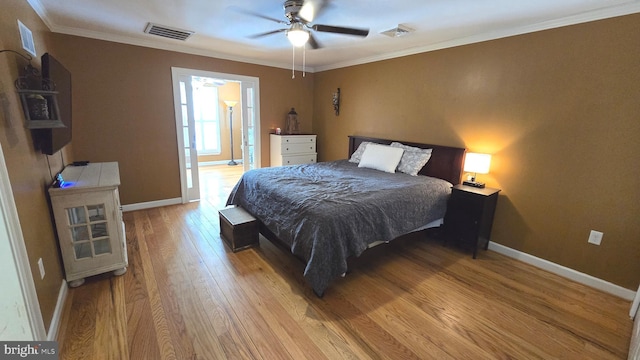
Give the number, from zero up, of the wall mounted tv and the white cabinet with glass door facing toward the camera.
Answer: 1

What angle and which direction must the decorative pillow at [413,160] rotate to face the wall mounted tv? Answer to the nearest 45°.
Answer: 0° — it already faces it

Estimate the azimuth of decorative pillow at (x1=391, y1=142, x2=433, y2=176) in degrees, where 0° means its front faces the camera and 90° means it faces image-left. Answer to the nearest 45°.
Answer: approximately 45°

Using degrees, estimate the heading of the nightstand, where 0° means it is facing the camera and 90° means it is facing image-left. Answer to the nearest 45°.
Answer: approximately 45°

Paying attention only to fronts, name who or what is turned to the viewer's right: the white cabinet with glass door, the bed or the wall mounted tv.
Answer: the wall mounted tv

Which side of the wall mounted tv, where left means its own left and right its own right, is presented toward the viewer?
right
